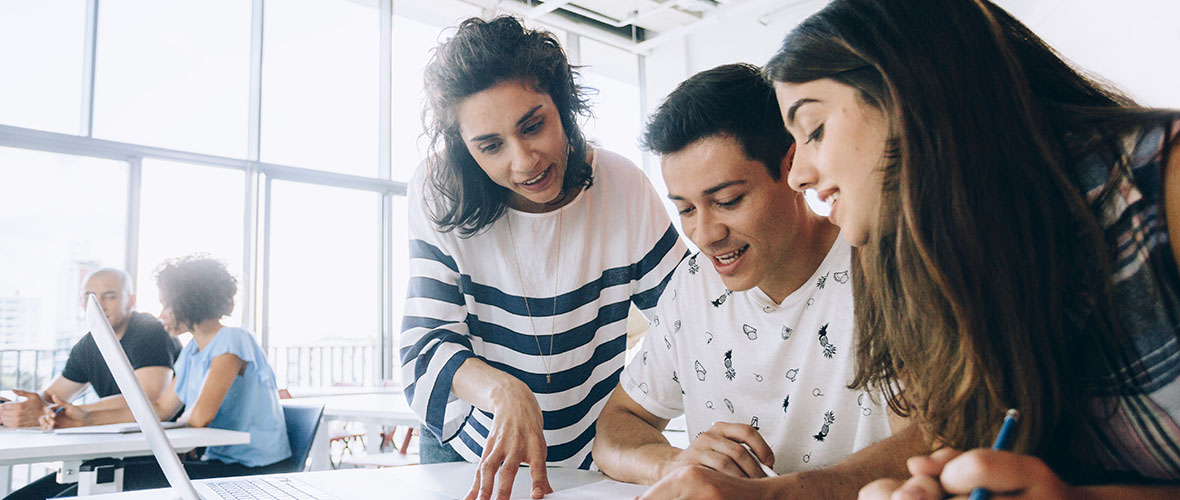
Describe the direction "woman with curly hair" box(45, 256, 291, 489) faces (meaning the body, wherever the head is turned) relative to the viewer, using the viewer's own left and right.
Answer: facing to the left of the viewer

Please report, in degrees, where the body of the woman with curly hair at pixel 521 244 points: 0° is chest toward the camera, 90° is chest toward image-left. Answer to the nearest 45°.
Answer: approximately 0°

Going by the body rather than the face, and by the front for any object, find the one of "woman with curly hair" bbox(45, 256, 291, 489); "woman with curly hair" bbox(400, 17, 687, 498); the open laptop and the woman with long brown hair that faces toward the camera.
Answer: "woman with curly hair" bbox(400, 17, 687, 498)

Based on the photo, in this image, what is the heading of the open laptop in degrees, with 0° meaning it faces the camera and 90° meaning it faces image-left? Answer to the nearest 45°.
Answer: approximately 270°

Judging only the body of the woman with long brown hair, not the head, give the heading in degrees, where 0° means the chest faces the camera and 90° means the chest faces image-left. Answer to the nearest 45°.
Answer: approximately 90°

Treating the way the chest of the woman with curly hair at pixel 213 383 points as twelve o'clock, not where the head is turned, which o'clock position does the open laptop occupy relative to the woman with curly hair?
The open laptop is roughly at 9 o'clock from the woman with curly hair.
